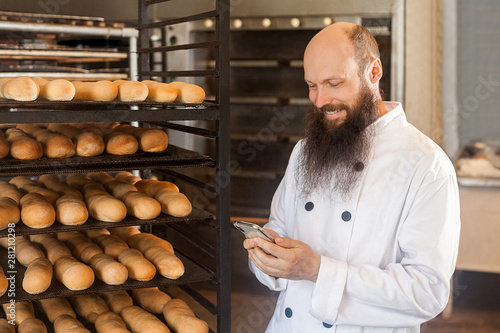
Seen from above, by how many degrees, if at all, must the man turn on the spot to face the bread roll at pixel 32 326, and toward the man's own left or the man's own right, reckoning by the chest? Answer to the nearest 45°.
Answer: approximately 45° to the man's own right

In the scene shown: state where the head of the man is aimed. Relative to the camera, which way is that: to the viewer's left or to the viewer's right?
to the viewer's left

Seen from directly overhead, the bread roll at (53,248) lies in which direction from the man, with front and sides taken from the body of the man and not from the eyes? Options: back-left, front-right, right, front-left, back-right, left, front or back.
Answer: front-right

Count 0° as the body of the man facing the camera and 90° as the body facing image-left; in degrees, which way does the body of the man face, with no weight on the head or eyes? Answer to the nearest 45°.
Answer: approximately 45°

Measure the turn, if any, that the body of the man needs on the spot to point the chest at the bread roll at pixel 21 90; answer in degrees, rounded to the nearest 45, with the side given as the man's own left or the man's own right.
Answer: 0° — they already face it
